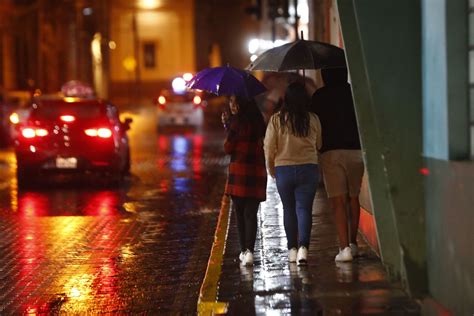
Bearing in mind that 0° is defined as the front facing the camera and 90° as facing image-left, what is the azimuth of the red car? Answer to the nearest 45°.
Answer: approximately 180°

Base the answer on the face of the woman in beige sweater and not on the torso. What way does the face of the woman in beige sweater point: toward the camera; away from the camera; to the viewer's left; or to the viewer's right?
away from the camera

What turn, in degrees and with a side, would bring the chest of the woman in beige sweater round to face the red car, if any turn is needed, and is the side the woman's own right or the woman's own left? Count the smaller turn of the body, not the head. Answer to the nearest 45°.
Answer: approximately 45° to the woman's own left

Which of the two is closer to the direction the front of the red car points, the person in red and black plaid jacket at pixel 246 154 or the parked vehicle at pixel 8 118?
the parked vehicle

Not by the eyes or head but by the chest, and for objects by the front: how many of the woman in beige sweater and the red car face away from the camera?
2

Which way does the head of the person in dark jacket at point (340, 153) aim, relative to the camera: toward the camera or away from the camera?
away from the camera

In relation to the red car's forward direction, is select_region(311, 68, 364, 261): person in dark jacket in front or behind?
behind

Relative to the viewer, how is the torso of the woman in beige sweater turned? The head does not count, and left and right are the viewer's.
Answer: facing away from the viewer

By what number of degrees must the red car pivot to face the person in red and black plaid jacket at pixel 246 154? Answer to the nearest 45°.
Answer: approximately 180°
